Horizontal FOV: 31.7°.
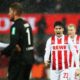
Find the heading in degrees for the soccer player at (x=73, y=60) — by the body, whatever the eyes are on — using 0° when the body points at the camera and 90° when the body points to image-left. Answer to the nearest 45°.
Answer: approximately 45°

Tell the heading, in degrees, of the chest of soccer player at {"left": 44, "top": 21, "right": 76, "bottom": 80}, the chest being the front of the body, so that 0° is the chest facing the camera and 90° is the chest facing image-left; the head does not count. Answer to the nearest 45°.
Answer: approximately 0°

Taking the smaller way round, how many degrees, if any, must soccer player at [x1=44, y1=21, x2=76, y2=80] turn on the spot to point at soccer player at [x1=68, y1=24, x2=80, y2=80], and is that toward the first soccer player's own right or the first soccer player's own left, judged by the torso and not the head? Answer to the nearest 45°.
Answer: approximately 135° to the first soccer player's own left

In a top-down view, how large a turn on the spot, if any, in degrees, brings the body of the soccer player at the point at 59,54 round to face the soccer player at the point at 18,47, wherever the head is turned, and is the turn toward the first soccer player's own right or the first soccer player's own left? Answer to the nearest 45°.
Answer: approximately 45° to the first soccer player's own right
